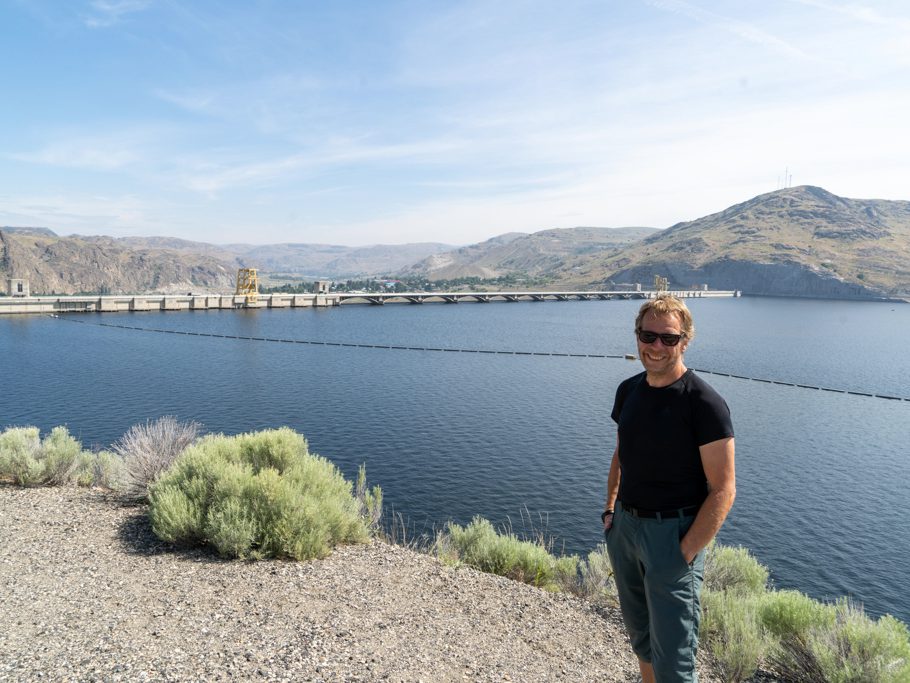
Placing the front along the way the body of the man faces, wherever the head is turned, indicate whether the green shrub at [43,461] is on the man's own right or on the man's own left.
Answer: on the man's own right

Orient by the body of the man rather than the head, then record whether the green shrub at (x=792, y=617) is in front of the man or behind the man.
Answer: behind

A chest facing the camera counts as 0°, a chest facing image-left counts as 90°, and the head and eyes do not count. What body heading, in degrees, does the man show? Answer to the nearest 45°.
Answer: approximately 45°

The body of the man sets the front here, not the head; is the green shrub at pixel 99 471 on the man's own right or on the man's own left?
on the man's own right

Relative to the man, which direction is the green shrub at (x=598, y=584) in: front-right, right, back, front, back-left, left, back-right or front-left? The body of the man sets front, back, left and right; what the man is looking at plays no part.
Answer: back-right

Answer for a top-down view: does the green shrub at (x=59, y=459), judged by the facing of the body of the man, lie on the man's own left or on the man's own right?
on the man's own right

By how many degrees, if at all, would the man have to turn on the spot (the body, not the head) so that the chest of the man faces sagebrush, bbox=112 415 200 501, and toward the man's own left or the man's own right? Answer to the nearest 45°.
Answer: approximately 90° to the man's own right

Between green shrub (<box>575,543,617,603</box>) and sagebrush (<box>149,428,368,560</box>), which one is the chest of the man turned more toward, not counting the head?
the sagebrush

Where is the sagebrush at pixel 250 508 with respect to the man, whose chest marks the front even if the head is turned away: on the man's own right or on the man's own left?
on the man's own right
